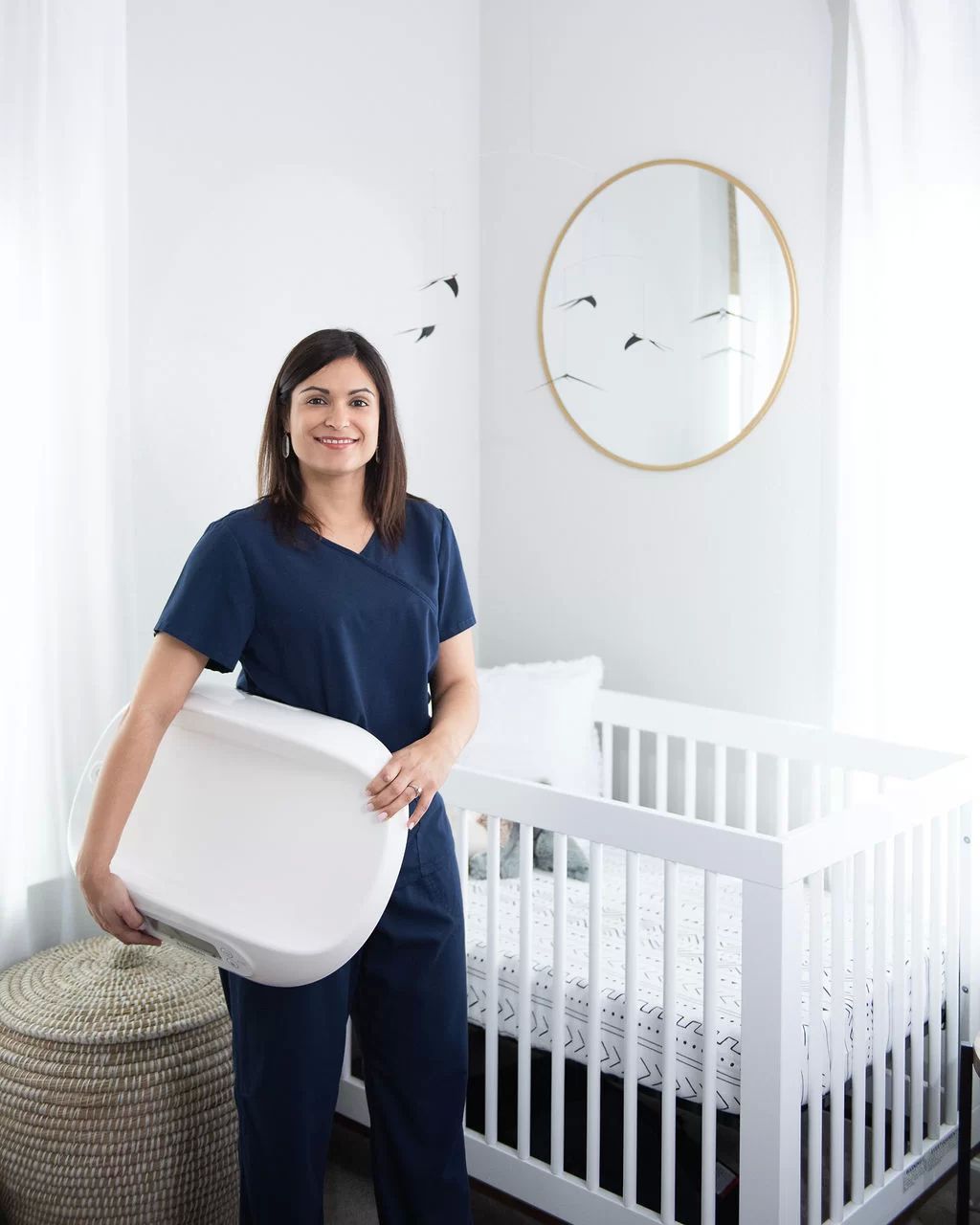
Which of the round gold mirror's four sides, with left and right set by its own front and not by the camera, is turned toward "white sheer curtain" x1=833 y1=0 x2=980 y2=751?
left

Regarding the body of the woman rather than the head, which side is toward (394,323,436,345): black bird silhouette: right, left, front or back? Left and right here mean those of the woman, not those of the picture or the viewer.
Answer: back

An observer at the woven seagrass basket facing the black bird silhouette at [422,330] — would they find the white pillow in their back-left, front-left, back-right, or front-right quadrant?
front-right

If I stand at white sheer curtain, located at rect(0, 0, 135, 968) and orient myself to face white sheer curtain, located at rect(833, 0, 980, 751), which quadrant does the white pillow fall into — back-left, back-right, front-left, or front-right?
front-left

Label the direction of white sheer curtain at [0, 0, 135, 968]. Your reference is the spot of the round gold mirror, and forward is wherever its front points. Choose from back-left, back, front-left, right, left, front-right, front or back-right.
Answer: front

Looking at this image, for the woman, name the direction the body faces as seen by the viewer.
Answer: toward the camera

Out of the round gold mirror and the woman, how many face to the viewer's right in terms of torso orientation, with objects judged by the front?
0

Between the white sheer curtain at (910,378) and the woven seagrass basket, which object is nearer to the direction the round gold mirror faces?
the woven seagrass basket

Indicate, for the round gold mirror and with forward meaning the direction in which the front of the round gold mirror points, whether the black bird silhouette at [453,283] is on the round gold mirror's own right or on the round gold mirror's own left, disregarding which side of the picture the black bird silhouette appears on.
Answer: on the round gold mirror's own right

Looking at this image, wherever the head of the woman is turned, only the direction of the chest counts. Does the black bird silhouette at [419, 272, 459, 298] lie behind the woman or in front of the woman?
behind

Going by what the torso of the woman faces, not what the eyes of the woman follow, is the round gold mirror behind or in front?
behind
